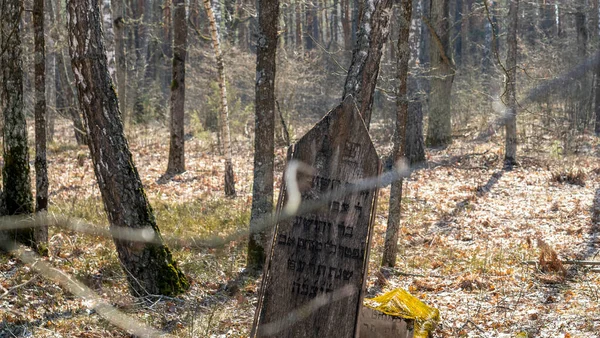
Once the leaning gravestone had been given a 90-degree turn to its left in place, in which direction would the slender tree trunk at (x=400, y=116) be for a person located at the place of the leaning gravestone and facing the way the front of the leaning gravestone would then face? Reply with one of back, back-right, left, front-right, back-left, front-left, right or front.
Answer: left

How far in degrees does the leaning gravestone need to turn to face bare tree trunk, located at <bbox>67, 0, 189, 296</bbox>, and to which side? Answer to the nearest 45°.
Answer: approximately 135° to its right

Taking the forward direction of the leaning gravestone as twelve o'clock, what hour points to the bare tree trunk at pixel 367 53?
The bare tree trunk is roughly at 6 o'clock from the leaning gravestone.

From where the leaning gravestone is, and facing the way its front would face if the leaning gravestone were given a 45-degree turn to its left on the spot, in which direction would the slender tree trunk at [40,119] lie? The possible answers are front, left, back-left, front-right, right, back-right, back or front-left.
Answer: back

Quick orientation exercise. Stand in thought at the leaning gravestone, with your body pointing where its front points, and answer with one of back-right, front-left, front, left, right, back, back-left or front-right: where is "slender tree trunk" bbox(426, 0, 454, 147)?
back

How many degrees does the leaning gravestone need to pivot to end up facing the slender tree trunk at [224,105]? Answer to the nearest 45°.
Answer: approximately 180°

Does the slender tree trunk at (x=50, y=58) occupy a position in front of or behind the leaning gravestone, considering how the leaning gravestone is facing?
behind

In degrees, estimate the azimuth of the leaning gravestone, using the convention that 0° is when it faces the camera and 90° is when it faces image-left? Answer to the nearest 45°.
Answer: approximately 0°

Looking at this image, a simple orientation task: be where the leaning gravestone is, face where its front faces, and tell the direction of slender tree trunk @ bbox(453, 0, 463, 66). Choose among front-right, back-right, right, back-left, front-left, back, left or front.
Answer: back
